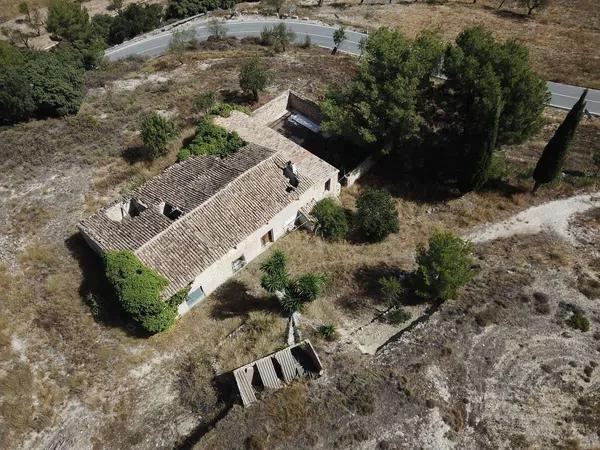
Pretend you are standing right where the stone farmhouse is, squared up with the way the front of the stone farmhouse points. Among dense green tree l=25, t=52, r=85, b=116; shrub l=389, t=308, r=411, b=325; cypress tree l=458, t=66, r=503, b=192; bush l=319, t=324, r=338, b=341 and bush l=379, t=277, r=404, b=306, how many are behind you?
1

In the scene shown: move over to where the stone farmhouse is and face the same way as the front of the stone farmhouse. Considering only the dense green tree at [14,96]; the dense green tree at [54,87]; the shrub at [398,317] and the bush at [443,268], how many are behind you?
2

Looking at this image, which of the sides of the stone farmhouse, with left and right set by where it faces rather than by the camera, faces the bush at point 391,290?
front

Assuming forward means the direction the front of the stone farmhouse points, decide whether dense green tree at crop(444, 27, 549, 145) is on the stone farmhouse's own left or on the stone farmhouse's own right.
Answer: on the stone farmhouse's own left

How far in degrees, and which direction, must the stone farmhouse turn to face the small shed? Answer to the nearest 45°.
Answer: approximately 45° to its right

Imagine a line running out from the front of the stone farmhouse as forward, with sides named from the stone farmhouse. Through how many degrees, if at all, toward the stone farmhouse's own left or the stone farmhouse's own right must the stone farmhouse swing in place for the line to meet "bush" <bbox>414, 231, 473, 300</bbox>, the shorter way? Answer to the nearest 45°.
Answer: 0° — it already faces it

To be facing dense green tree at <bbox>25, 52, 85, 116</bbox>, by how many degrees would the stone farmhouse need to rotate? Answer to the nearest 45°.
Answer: approximately 180°

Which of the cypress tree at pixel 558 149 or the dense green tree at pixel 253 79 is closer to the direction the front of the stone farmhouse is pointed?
the cypress tree

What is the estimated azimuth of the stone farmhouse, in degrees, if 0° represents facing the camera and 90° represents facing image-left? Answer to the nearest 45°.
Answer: approximately 315°

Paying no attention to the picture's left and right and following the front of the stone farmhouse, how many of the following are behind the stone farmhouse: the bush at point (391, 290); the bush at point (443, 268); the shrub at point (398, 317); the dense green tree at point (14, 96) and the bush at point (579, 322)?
1

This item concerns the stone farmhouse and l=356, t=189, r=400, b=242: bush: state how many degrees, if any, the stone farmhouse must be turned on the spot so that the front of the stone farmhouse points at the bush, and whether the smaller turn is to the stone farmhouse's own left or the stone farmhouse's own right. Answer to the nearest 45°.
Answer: approximately 45° to the stone farmhouse's own left

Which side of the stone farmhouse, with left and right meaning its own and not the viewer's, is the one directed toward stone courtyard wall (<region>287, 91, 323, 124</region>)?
left

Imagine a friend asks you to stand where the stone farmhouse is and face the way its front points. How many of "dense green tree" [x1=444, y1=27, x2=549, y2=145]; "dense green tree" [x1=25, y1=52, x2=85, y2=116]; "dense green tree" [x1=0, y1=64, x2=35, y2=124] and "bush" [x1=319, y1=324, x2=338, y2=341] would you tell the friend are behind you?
2

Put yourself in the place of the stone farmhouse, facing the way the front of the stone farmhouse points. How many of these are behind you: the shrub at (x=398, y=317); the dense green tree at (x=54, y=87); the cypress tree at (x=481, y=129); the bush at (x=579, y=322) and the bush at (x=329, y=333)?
1

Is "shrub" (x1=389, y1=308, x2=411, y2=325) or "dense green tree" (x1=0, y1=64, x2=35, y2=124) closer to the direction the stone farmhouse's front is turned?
the shrub

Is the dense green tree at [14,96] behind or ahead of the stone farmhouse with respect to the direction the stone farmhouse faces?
behind
